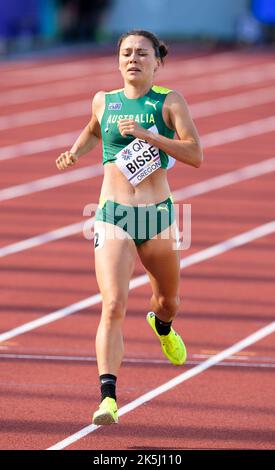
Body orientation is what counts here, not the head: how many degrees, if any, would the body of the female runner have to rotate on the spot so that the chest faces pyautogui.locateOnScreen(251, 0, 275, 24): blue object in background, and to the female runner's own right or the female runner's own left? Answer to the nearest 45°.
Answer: approximately 180°

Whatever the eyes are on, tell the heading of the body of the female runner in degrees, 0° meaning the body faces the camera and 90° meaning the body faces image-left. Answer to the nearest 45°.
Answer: approximately 0°

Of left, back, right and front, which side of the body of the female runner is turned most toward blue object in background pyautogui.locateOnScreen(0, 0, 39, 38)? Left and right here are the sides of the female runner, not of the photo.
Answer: back

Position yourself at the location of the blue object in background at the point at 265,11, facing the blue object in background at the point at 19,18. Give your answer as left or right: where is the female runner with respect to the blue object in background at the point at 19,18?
left
